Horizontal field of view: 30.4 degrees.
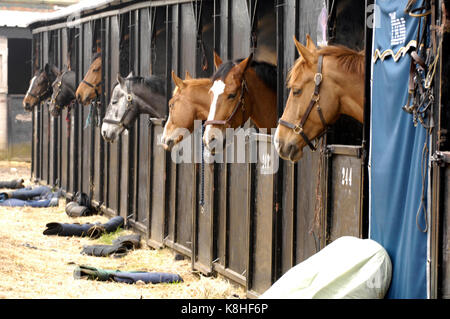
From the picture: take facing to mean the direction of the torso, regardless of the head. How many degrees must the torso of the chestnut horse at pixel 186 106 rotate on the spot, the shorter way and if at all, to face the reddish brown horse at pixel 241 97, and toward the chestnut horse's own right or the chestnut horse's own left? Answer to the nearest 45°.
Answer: approximately 135° to the chestnut horse's own left

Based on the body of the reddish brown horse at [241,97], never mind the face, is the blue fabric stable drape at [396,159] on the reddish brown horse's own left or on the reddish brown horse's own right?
on the reddish brown horse's own left

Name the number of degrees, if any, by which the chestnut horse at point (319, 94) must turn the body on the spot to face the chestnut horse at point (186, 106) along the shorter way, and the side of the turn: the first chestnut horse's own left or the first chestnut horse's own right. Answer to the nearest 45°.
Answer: approximately 45° to the first chestnut horse's own right

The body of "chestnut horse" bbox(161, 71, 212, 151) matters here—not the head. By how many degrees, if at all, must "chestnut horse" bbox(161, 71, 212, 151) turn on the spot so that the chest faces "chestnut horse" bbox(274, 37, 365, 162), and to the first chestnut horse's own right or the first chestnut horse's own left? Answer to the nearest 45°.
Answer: approximately 90° to the first chestnut horse's own left

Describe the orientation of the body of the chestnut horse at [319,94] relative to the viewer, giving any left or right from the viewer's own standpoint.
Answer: facing to the left of the viewer

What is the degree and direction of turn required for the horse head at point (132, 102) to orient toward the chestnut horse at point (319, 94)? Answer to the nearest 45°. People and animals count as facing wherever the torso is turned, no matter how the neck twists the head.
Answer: approximately 90° to its left

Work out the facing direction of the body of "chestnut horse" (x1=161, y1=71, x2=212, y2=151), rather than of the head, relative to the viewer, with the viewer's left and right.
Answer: facing to the left of the viewer

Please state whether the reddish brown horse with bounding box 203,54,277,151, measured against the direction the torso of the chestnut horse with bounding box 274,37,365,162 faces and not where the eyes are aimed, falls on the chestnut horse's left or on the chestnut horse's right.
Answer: on the chestnut horse's right

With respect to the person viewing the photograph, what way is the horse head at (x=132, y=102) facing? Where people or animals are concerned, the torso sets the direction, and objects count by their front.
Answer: facing to the left of the viewer

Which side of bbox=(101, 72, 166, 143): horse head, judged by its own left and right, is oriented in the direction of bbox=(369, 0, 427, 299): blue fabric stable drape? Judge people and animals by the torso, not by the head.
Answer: left
